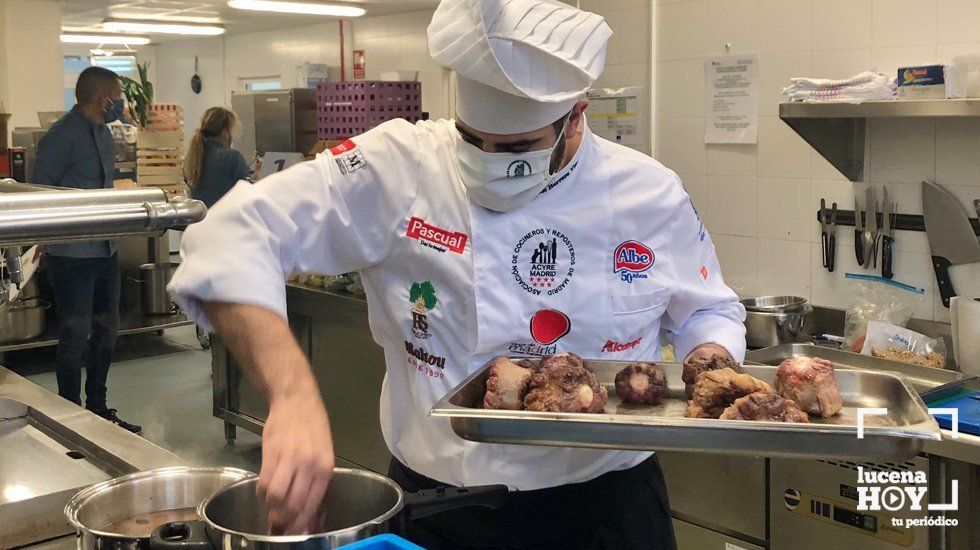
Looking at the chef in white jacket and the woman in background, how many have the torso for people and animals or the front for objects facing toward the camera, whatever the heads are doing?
1

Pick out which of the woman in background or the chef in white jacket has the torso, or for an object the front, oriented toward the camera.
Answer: the chef in white jacket

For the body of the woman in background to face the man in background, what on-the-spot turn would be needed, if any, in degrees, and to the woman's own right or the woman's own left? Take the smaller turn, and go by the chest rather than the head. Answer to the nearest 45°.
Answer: approximately 180°

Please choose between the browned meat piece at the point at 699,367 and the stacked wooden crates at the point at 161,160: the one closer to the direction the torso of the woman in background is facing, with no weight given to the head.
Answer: the stacked wooden crates

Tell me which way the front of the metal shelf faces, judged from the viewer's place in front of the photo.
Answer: facing the viewer and to the left of the viewer

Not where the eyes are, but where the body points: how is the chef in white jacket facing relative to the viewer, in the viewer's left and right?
facing the viewer

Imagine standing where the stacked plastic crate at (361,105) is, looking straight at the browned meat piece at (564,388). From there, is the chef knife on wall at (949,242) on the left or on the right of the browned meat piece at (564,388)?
left

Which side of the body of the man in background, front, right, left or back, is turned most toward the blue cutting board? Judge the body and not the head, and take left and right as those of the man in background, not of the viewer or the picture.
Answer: front

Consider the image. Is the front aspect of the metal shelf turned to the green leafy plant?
no

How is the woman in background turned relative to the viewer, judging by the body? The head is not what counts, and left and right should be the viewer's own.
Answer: facing away from the viewer and to the right of the viewer

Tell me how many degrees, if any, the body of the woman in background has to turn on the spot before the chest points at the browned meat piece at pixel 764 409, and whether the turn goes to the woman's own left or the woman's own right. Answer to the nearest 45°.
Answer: approximately 135° to the woman's own right

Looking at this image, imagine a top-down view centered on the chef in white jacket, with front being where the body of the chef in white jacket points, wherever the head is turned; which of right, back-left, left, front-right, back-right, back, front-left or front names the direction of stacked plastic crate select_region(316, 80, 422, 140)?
back

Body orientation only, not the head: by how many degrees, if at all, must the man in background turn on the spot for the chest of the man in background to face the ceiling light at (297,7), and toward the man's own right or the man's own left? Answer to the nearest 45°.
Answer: approximately 90° to the man's own left

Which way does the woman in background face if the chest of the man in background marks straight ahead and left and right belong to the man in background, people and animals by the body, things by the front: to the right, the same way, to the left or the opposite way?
to the left

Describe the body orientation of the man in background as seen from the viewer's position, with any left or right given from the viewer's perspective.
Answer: facing the viewer and to the right of the viewer

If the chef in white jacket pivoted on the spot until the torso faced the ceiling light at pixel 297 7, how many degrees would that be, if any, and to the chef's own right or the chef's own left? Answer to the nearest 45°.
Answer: approximately 180°
